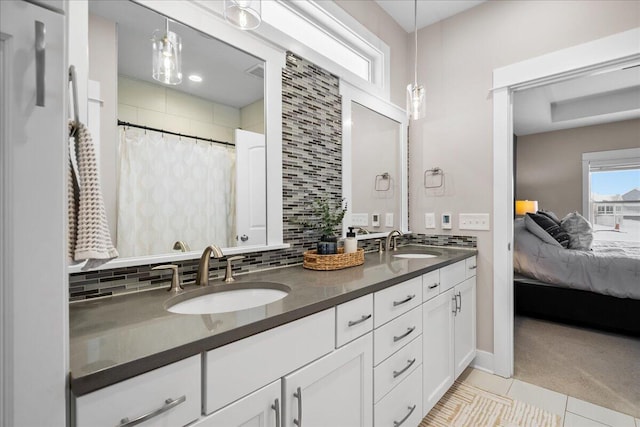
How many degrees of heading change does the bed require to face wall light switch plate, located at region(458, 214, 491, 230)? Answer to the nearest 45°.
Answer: approximately 135° to its right

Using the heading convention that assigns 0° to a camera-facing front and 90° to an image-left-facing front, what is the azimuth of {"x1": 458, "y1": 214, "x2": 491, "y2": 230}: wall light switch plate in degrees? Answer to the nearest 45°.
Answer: approximately 0°

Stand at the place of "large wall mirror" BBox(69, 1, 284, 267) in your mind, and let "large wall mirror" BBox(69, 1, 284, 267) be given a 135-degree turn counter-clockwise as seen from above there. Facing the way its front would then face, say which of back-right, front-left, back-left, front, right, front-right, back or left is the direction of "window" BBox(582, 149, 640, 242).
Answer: right

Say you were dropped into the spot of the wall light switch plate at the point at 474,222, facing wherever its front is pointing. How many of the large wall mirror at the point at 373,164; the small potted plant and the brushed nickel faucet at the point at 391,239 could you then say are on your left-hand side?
0

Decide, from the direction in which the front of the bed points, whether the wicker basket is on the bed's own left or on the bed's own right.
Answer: on the bed's own right

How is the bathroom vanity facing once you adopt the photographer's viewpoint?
facing the viewer and to the right of the viewer

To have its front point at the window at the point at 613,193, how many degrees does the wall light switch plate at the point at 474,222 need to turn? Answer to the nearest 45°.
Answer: approximately 135° to its left

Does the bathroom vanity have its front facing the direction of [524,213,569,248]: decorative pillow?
no

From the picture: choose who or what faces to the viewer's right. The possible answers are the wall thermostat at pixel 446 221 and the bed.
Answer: the bed

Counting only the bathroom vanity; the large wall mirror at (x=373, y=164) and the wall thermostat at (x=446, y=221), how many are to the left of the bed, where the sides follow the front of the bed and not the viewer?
0

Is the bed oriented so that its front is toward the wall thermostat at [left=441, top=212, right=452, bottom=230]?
no

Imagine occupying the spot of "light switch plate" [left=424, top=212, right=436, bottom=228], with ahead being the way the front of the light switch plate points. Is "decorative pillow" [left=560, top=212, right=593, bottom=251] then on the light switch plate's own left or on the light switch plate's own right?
on the light switch plate's own left

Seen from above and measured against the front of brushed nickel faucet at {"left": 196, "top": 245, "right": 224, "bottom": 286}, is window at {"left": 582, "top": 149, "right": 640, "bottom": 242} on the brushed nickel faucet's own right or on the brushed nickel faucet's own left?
on the brushed nickel faucet's own left

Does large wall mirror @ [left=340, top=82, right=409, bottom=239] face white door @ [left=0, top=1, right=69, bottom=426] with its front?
no

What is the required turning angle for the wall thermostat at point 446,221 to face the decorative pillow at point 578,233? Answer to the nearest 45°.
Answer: approximately 135° to its left

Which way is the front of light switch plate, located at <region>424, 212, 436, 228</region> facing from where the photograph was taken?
facing the viewer
